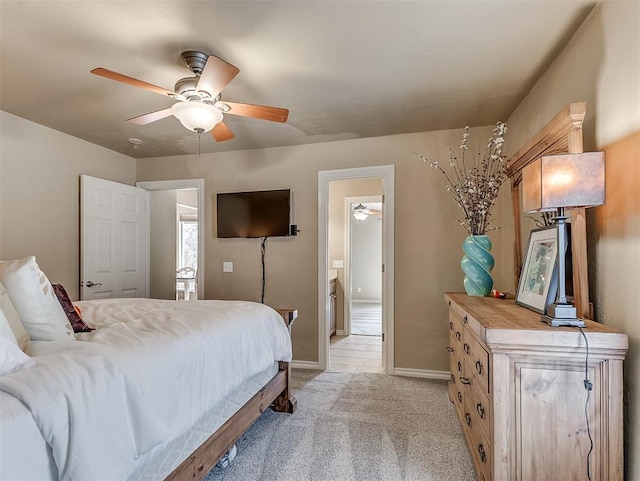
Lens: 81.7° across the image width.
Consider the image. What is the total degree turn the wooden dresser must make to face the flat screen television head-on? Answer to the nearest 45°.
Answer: approximately 45° to its right

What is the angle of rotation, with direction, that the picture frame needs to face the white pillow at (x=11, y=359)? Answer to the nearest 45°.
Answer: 0° — it already faces it

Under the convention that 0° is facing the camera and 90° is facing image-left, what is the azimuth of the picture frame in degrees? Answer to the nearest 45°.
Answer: approximately 45°

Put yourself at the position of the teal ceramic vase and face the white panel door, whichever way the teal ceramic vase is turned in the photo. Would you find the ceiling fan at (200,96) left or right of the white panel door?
left

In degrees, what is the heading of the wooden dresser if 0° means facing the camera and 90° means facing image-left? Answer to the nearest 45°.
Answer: approximately 90°

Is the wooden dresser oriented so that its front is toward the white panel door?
yes
